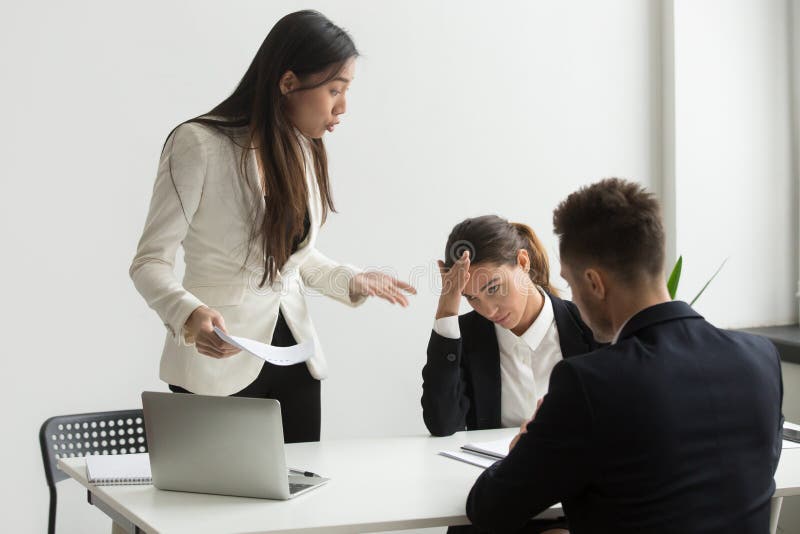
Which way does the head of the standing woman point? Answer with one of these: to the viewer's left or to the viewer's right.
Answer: to the viewer's right

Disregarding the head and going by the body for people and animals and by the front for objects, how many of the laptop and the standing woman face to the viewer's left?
0

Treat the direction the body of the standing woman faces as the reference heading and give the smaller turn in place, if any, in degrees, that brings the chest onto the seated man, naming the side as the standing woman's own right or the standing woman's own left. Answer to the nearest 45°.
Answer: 0° — they already face them

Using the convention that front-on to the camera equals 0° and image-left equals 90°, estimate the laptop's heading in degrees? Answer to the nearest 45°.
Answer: approximately 225°

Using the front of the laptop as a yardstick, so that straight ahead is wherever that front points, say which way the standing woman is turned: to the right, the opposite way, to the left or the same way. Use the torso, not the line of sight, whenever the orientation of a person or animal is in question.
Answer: to the right

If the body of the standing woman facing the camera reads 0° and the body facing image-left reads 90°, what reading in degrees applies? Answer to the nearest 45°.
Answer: approximately 315°

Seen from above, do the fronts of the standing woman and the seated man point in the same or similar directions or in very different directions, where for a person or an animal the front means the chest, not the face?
very different directions

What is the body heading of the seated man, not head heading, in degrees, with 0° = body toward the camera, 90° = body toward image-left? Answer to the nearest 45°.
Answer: approximately 135°

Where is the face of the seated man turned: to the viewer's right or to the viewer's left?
to the viewer's left

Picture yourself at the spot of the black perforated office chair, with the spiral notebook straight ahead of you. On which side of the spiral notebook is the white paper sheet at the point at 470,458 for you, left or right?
left

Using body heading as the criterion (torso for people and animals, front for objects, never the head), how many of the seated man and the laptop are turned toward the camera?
0
